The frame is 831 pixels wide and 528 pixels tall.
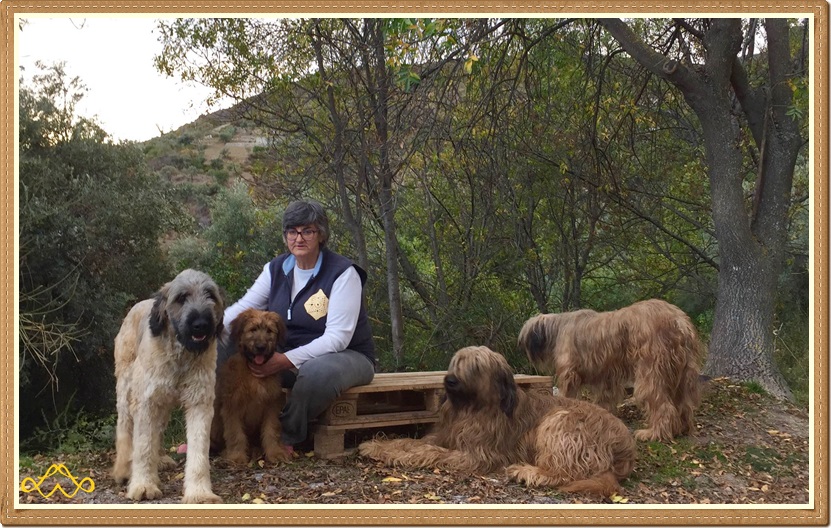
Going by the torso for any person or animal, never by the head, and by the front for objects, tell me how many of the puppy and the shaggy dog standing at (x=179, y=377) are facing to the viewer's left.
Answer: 0

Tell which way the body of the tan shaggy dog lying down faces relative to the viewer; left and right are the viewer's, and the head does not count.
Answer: facing to the left of the viewer

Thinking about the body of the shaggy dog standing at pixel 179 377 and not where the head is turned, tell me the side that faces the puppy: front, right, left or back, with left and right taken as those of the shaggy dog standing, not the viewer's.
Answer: left

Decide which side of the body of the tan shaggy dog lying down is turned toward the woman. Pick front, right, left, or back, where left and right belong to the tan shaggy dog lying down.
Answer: front

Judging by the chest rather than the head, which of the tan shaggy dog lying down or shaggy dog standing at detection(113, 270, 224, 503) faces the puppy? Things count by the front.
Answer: the tan shaggy dog lying down

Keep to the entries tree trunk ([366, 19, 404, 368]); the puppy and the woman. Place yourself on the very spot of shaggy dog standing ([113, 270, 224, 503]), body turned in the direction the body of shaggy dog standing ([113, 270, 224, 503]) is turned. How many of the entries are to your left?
3

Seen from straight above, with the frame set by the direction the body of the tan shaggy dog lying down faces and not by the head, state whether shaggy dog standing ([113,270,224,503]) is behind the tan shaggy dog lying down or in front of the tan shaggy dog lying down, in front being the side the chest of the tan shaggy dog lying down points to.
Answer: in front

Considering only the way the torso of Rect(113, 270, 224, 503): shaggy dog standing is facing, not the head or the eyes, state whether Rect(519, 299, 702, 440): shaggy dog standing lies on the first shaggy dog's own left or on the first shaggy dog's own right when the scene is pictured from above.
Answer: on the first shaggy dog's own left

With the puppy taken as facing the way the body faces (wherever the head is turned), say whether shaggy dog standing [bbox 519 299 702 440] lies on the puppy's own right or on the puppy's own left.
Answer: on the puppy's own left

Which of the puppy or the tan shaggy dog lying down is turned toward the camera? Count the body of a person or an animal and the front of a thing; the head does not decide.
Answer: the puppy

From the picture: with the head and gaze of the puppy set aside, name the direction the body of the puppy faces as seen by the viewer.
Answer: toward the camera

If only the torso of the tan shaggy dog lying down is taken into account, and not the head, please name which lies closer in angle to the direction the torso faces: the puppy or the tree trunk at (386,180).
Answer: the puppy

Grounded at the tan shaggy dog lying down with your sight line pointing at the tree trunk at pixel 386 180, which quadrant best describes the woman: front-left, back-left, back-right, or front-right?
front-left

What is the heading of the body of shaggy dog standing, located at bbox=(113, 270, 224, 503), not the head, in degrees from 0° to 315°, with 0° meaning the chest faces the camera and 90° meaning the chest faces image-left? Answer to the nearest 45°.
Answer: approximately 315°

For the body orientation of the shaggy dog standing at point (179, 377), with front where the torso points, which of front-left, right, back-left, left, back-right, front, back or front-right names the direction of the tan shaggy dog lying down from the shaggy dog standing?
front-left

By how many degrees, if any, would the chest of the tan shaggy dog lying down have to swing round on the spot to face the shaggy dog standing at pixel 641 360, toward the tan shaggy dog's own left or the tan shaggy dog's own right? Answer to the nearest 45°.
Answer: approximately 135° to the tan shaggy dog's own right

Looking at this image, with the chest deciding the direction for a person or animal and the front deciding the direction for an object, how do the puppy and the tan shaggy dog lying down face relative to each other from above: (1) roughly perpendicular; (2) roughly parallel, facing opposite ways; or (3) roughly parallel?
roughly perpendicular

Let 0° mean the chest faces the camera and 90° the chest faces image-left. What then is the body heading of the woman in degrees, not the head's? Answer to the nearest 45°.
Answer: approximately 45°
